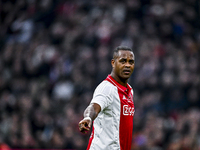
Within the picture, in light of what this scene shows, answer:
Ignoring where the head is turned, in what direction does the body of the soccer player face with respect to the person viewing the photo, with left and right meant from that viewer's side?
facing the viewer and to the right of the viewer
